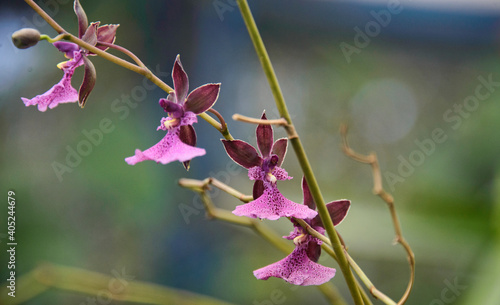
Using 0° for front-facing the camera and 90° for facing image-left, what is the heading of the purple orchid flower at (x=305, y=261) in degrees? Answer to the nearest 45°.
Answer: approximately 45°
